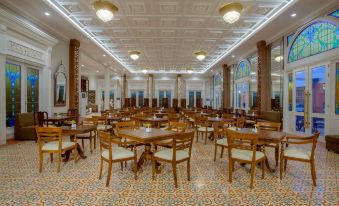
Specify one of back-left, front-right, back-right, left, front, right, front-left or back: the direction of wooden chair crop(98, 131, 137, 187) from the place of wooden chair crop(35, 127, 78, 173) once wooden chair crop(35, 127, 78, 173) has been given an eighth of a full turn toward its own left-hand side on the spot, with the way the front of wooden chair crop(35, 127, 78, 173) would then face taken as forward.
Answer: back-right

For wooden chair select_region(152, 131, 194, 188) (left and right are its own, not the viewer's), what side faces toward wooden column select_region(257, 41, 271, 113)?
right

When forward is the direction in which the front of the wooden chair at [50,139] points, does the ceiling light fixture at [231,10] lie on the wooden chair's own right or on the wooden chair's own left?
on the wooden chair's own right

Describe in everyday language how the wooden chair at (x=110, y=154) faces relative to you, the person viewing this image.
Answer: facing away from the viewer and to the right of the viewer

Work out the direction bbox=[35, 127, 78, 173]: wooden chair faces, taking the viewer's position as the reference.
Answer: facing away from the viewer and to the right of the viewer

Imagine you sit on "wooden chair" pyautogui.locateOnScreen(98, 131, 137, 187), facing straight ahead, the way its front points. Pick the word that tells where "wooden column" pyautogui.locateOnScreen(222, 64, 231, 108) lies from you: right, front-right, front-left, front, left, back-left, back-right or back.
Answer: front

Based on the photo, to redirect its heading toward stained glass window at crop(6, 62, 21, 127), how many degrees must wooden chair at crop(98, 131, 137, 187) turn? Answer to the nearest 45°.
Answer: approximately 90° to its left

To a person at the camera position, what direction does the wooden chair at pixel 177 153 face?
facing away from the viewer and to the left of the viewer

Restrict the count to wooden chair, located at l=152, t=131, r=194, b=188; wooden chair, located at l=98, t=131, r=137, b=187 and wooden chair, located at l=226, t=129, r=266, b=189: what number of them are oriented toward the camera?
0

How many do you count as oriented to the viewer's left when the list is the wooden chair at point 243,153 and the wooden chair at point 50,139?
0

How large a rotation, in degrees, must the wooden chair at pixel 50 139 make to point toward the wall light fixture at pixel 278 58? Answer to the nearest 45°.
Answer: approximately 45° to its right

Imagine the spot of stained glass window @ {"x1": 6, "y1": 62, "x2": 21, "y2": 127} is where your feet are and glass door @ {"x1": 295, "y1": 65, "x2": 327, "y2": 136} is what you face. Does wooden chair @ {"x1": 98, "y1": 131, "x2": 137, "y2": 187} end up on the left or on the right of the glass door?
right

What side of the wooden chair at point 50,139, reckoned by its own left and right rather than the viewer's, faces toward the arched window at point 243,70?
front

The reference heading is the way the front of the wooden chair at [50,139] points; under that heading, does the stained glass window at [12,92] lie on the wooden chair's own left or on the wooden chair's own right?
on the wooden chair's own left
